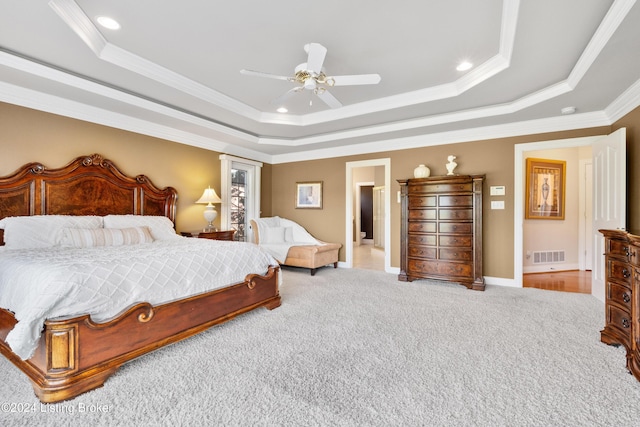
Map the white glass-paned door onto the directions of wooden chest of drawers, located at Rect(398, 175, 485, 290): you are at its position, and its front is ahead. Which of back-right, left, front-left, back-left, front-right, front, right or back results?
right

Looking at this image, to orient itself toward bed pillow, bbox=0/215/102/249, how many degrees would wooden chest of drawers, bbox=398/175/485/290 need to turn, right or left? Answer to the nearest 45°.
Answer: approximately 45° to its right

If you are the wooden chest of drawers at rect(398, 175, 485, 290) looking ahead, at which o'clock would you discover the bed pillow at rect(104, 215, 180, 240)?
The bed pillow is roughly at 2 o'clock from the wooden chest of drawers.

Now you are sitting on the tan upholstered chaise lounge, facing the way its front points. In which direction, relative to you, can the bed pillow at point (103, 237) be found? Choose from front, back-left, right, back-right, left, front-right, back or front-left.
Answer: right

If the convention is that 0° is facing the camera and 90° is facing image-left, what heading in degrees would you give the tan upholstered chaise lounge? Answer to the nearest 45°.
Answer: approximately 315°

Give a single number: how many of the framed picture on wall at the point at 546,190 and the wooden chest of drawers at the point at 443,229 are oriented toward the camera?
2

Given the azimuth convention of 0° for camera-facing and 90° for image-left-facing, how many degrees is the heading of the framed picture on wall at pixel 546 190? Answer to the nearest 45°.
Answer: approximately 0°

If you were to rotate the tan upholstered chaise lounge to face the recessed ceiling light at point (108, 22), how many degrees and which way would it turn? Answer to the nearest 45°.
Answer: approximately 90° to its right

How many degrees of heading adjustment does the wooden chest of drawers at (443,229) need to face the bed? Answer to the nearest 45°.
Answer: approximately 45° to its right

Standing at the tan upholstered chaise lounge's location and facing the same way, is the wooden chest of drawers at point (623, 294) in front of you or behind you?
in front

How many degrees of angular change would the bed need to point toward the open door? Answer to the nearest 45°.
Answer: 0° — it already faces it

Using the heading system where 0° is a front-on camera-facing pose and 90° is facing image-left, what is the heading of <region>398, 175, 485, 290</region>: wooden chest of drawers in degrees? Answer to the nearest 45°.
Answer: approximately 0°

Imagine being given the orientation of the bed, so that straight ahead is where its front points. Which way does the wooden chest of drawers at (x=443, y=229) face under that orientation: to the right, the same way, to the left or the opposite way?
to the right

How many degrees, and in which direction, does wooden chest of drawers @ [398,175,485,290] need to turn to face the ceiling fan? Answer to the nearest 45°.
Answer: approximately 45° to its right

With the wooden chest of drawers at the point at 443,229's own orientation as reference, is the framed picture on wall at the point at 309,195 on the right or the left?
on its right

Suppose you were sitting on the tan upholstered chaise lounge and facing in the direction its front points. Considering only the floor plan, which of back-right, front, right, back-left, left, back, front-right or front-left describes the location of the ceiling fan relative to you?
front-right
